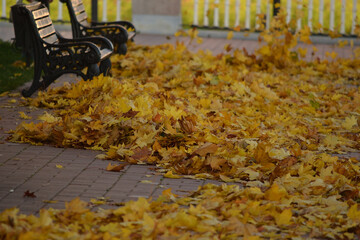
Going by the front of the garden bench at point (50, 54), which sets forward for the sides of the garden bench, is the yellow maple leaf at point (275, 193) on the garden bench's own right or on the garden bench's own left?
on the garden bench's own right

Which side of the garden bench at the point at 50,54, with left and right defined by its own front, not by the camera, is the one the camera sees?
right

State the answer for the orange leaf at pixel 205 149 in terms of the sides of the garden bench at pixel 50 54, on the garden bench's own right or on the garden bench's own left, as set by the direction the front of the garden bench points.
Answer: on the garden bench's own right

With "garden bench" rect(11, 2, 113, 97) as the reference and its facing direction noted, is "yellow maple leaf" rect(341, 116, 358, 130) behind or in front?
in front

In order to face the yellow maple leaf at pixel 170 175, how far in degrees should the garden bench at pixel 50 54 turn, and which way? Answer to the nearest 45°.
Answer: approximately 90° to its right

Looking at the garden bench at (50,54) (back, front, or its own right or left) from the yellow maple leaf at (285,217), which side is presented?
right

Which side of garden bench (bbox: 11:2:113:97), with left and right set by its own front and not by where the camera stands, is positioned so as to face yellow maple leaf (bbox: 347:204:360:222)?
right

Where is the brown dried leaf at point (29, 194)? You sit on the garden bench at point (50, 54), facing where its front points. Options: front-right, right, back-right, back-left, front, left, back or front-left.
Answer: right
